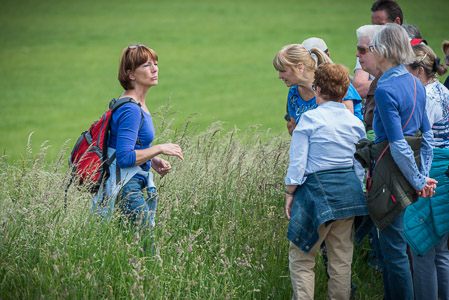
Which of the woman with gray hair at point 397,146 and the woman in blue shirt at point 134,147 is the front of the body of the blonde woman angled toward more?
the woman in blue shirt

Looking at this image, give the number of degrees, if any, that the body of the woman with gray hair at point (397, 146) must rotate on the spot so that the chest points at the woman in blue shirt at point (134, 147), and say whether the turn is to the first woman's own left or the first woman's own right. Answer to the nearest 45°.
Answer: approximately 45° to the first woman's own left

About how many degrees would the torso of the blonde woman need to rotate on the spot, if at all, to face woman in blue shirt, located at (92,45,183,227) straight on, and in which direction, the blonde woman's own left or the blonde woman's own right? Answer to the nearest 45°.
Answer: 0° — they already face them

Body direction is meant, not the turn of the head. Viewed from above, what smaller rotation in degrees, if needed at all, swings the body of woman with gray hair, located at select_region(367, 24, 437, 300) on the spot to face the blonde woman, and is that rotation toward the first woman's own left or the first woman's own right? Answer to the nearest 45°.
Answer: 0° — they already face them

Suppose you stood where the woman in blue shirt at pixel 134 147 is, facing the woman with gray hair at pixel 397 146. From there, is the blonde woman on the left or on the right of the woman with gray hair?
left

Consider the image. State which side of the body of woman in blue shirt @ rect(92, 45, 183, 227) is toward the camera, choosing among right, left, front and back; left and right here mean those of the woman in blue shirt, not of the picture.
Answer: right

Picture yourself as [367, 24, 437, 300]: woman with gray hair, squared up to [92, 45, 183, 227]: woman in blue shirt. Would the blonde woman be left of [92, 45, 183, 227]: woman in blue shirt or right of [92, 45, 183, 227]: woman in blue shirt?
right

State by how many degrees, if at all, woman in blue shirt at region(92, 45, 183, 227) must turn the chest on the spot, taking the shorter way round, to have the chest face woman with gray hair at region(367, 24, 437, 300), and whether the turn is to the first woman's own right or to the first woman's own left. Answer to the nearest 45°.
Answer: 0° — they already face them

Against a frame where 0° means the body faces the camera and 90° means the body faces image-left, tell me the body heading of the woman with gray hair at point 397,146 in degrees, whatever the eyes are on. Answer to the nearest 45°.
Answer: approximately 135°

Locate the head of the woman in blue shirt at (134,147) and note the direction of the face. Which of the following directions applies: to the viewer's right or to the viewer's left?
to the viewer's right

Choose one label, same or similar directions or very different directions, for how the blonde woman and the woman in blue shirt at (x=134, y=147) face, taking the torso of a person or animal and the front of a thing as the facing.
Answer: very different directions
